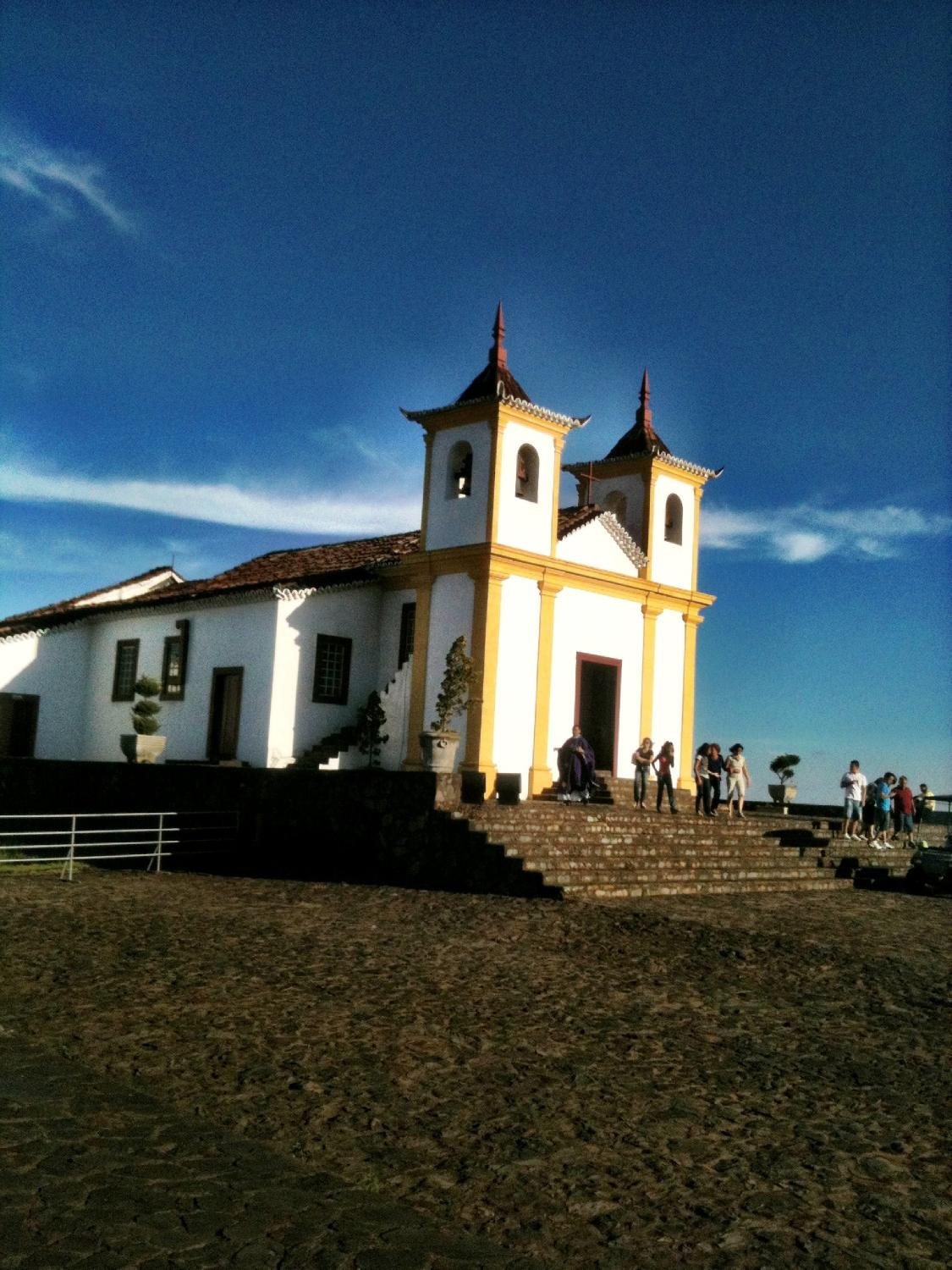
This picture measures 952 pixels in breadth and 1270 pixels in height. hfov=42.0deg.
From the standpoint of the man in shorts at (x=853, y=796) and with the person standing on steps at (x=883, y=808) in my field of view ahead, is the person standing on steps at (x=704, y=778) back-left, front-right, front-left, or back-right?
back-left

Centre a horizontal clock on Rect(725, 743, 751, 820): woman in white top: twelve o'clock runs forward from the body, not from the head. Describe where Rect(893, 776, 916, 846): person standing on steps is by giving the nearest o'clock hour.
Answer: The person standing on steps is roughly at 8 o'clock from the woman in white top.

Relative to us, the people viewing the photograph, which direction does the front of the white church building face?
facing the viewer and to the right of the viewer

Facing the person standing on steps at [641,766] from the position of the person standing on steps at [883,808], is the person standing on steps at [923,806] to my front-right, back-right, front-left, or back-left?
back-right

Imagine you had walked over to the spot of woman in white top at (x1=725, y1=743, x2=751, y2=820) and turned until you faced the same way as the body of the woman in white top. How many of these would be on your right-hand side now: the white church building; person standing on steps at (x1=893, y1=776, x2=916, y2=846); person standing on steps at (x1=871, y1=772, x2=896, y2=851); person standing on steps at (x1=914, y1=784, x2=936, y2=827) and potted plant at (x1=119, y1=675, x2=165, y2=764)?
2

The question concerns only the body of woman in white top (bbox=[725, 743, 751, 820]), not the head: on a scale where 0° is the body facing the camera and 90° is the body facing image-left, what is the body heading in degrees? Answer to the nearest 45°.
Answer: approximately 0°

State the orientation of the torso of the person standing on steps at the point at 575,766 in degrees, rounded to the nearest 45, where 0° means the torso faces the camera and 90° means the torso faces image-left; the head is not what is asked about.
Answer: approximately 0°

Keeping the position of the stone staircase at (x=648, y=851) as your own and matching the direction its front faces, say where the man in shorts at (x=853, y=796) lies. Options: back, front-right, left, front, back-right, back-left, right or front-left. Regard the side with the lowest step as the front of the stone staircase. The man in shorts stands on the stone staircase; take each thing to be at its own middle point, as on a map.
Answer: left

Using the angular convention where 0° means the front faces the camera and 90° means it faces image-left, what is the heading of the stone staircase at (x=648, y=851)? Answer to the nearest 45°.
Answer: approximately 315°

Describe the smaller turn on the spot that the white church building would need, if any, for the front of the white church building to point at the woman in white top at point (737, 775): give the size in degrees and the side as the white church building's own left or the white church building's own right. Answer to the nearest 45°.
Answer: approximately 45° to the white church building's own left

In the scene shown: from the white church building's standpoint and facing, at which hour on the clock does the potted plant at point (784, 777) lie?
The potted plant is roughly at 9 o'clock from the white church building.

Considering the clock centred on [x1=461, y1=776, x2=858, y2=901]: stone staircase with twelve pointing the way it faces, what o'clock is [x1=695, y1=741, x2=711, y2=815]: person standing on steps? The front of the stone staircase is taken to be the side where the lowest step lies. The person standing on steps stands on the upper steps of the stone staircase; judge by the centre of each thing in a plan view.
The person standing on steps is roughly at 8 o'clock from the stone staircase.

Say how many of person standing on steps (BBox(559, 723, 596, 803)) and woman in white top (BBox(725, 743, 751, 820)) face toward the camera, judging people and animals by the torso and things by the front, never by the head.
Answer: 2
